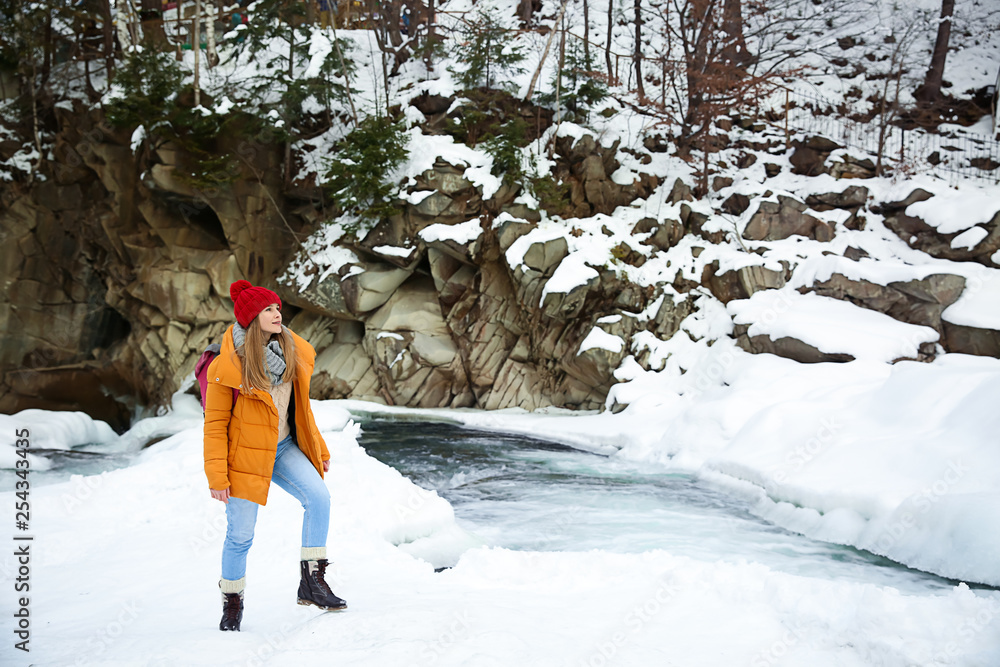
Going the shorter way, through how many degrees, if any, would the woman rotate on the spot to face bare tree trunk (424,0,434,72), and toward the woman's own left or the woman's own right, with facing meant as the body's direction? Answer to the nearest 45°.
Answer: approximately 135° to the woman's own left

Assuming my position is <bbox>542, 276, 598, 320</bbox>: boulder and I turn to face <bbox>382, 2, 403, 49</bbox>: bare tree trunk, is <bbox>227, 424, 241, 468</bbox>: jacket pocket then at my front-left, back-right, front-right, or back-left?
back-left

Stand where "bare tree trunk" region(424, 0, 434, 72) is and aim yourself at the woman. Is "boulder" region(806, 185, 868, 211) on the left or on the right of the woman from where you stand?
left

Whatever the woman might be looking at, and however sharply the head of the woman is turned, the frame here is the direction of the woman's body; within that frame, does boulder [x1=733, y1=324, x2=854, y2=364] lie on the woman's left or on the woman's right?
on the woman's left

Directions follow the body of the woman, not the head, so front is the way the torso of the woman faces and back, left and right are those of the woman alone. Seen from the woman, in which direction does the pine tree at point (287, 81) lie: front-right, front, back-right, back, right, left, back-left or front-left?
back-left

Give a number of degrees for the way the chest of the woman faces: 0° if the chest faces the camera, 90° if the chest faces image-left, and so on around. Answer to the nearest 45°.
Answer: approximately 315°

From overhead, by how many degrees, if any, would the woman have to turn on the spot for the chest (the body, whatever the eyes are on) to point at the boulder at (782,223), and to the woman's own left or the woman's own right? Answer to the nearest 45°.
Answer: approximately 90° to the woman's own left

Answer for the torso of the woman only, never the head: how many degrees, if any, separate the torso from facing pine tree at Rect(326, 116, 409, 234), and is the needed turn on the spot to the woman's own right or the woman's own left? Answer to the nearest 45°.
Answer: approximately 135° to the woman's own left
